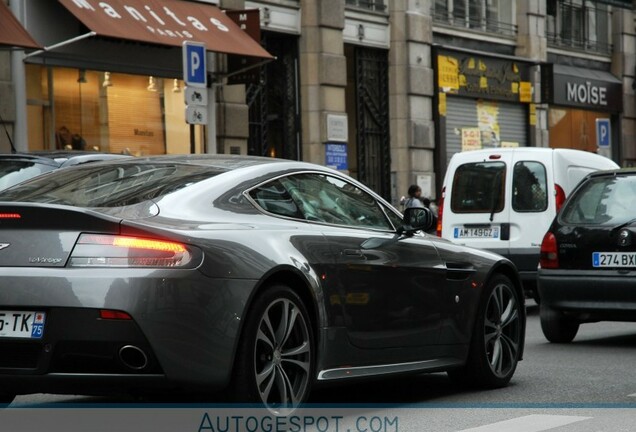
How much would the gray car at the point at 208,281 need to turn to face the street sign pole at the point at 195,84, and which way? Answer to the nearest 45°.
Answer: approximately 45° to its left

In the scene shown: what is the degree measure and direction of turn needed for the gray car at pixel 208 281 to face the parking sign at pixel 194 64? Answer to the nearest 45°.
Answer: approximately 45° to its left

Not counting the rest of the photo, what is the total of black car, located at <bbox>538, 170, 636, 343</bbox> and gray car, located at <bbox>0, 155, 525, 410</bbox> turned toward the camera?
0

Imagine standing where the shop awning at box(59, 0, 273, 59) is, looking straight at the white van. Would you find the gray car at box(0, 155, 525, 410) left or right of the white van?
right

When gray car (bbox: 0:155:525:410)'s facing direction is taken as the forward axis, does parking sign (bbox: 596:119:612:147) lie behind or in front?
in front

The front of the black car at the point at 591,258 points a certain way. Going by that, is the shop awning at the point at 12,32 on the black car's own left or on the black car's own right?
on the black car's own left

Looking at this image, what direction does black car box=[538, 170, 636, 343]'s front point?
away from the camera

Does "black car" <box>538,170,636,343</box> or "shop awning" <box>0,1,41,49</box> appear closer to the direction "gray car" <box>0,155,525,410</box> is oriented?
the black car

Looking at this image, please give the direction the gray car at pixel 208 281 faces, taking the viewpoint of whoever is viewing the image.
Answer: facing away from the viewer and to the right of the viewer

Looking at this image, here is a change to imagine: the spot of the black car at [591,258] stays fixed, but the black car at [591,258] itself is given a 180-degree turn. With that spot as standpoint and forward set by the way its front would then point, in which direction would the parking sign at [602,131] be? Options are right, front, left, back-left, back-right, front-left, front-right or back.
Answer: back
